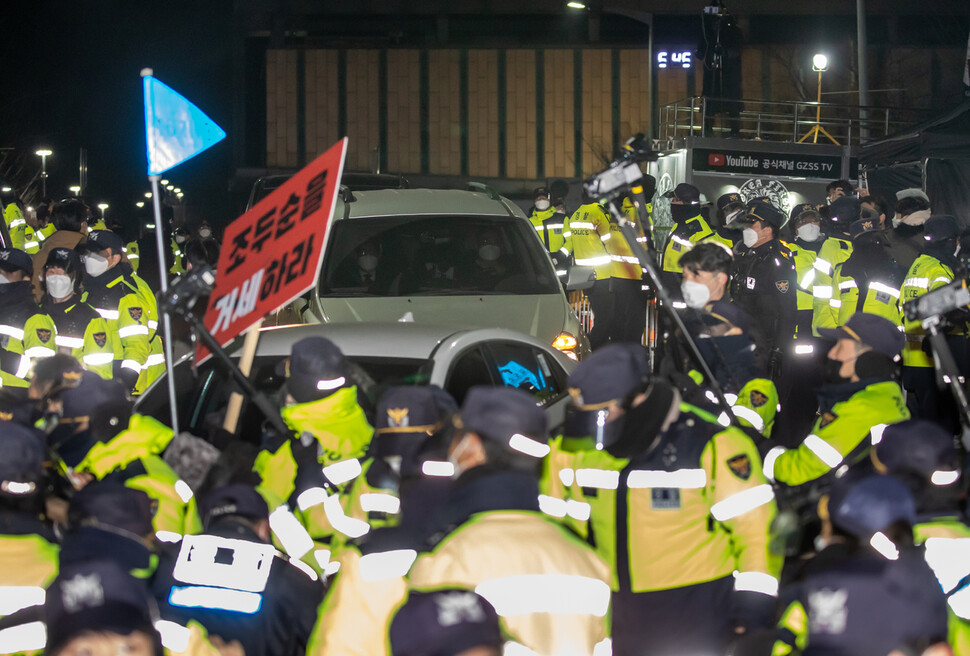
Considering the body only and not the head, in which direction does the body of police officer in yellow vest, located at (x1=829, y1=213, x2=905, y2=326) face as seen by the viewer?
toward the camera

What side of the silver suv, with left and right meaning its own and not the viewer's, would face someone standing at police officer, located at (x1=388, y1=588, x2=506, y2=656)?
front

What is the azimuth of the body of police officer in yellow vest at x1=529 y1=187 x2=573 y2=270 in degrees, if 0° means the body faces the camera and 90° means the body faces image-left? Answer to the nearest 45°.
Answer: approximately 0°

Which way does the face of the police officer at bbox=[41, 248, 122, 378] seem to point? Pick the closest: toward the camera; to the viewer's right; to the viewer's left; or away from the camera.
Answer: toward the camera

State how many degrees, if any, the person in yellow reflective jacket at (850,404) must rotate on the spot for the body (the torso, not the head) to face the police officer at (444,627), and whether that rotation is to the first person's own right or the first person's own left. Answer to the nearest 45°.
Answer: approximately 90° to the first person's own left

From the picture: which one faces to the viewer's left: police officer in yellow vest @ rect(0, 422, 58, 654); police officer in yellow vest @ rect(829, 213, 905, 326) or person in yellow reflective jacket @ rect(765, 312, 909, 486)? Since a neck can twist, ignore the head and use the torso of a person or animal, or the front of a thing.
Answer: person in yellow reflective jacket @ rect(765, 312, 909, 486)

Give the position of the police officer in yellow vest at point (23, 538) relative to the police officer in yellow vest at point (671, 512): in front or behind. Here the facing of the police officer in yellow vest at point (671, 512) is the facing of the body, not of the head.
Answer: in front

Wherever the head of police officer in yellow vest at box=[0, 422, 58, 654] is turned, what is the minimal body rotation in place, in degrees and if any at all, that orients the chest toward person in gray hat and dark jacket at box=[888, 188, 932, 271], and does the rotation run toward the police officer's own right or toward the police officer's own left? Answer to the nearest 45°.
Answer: approximately 45° to the police officer's own right

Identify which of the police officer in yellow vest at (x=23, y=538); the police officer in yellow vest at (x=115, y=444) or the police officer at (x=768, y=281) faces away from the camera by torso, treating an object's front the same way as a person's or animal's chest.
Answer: the police officer in yellow vest at (x=23, y=538)

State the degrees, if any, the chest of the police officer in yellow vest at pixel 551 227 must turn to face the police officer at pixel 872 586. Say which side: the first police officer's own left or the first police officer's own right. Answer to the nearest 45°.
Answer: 0° — they already face them

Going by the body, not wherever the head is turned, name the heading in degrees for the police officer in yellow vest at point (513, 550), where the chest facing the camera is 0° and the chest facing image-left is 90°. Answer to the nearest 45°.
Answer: approximately 135°

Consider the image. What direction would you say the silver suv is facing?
toward the camera
